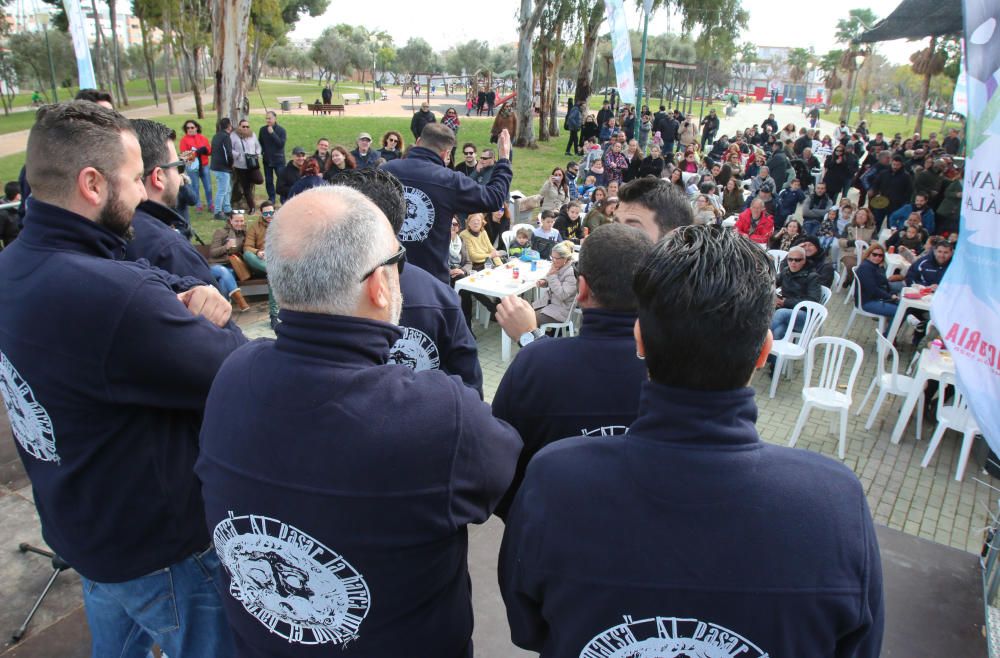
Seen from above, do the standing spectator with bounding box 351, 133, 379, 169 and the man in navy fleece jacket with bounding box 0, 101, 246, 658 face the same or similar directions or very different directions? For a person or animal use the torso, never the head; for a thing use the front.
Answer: very different directions

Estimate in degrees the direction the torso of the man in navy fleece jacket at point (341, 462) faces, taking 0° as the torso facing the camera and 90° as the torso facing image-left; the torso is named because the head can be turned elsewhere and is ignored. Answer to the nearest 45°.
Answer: approximately 225°

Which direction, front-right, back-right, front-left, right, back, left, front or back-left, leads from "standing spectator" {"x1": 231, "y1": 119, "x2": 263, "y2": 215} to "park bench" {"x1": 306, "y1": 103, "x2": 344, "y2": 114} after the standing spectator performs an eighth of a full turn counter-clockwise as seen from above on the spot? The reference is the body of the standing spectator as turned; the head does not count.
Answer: back-left

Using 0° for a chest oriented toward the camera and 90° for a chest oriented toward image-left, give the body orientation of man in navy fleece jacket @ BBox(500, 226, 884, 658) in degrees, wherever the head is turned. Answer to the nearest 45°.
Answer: approximately 180°

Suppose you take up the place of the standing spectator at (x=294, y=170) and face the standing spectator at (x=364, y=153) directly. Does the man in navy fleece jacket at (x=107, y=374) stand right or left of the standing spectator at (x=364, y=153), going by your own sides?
right

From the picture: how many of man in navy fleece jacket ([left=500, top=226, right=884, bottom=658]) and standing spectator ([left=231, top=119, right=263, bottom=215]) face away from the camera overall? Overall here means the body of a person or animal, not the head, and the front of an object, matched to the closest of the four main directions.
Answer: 1

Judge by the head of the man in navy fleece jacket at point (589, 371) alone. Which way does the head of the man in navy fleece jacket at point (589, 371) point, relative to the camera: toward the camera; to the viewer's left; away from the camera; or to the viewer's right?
away from the camera

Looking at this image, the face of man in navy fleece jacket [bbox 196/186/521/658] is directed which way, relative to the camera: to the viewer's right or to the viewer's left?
to the viewer's right

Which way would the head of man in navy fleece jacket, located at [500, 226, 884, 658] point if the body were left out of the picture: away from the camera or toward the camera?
away from the camera

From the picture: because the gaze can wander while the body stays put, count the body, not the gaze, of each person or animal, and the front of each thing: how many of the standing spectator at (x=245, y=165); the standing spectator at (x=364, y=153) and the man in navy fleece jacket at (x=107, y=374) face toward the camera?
2

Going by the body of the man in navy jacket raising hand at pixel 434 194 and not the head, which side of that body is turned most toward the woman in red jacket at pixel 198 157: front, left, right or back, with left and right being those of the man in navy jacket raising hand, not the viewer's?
left

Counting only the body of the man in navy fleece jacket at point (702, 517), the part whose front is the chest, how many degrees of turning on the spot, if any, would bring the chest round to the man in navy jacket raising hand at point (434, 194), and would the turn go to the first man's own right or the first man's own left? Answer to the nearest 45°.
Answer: approximately 45° to the first man's own left

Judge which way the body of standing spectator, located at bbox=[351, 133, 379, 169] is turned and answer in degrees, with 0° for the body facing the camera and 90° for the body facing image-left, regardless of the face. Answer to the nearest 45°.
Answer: approximately 0°
